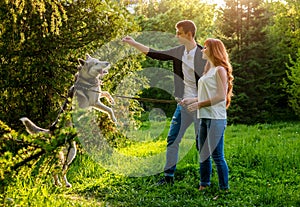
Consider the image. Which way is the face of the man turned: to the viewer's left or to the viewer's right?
to the viewer's left

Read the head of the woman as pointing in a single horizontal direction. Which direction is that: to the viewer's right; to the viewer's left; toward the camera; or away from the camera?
to the viewer's left

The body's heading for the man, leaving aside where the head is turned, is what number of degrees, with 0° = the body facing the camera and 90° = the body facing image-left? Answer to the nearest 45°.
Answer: approximately 45°

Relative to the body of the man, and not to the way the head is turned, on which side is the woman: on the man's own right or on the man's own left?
on the man's own left
